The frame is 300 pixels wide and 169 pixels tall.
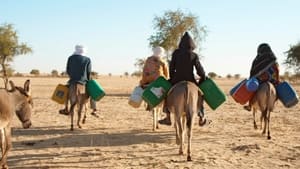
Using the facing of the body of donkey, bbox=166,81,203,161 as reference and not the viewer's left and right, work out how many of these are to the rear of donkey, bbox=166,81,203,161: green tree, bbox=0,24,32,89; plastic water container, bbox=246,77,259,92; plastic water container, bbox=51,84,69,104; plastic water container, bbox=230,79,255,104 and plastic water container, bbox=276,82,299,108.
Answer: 0

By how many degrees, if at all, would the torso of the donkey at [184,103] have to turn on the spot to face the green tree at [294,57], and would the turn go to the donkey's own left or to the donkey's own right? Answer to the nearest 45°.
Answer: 0° — it already faces it

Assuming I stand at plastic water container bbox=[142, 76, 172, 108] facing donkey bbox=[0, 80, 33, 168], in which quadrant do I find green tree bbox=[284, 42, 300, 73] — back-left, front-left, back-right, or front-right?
back-right

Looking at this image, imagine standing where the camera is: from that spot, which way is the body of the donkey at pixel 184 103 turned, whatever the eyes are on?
away from the camera

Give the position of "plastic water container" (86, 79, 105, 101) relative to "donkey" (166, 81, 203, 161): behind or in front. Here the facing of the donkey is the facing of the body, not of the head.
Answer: in front

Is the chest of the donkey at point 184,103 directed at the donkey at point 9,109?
no

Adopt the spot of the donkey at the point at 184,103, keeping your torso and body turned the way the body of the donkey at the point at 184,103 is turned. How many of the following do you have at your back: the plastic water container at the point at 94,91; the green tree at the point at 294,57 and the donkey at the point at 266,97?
0

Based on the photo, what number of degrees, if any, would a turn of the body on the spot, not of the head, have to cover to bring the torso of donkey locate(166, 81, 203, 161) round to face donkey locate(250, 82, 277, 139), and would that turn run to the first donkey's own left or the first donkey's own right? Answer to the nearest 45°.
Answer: approximately 45° to the first donkey's own right

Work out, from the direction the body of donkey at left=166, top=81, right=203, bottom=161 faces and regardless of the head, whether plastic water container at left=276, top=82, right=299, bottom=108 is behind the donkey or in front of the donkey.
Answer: in front

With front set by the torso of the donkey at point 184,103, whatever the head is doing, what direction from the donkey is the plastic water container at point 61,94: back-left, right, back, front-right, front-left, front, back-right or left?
front-left

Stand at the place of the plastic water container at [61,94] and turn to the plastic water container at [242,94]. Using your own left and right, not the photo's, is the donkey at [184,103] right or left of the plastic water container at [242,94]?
right

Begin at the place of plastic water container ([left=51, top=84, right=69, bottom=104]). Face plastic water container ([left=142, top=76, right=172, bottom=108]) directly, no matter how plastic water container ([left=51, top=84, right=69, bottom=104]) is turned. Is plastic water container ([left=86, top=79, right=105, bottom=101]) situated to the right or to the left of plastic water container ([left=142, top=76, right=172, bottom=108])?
left

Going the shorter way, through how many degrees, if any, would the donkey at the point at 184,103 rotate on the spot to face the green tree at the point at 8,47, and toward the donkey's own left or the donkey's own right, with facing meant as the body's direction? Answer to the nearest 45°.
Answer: approximately 45° to the donkey's own left

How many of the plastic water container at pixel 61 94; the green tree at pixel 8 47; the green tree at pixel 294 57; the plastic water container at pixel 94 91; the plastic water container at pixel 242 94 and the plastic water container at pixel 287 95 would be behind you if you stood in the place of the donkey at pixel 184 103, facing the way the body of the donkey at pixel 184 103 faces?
0

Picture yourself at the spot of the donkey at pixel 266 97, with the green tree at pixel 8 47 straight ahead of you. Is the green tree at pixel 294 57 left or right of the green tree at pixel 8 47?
right

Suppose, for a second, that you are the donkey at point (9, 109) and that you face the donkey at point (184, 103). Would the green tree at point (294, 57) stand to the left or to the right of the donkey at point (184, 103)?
left
